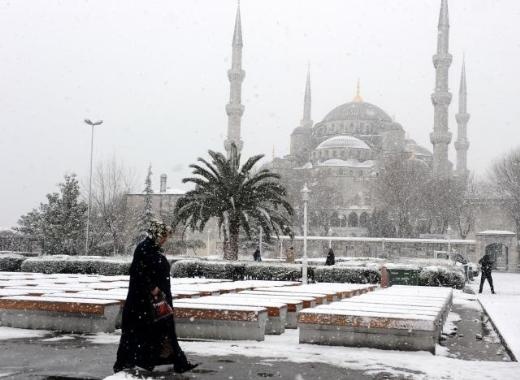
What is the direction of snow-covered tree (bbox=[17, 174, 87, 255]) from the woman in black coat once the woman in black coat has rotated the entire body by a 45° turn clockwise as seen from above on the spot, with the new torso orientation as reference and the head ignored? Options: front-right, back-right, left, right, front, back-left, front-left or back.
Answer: back-left

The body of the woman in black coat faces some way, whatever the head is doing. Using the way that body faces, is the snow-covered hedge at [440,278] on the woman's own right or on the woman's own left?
on the woman's own left

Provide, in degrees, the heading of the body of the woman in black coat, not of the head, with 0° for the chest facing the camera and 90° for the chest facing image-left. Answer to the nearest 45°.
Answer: approximately 270°

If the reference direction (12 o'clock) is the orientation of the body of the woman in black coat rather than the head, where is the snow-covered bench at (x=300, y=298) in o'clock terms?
The snow-covered bench is roughly at 10 o'clock from the woman in black coat.

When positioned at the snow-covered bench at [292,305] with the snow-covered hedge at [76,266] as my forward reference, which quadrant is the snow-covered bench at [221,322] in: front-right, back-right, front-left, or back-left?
back-left

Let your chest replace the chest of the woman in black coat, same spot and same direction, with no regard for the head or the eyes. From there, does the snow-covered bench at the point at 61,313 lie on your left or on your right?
on your left

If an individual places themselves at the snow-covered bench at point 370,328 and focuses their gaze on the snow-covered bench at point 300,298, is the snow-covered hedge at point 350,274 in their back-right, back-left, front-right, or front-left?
front-right

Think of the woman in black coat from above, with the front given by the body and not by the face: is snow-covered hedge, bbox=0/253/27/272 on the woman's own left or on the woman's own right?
on the woman's own left

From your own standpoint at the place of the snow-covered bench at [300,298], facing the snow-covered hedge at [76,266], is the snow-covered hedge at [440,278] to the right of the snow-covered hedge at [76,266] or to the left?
right

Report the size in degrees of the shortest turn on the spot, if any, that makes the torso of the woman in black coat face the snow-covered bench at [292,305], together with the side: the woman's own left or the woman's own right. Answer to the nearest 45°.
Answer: approximately 45° to the woman's own left

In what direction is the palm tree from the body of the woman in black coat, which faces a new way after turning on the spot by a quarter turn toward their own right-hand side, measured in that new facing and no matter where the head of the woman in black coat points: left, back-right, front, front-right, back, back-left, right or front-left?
back

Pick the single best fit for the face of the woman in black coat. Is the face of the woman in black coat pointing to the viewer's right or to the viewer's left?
to the viewer's right

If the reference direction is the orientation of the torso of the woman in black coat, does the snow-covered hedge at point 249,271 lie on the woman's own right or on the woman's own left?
on the woman's own left

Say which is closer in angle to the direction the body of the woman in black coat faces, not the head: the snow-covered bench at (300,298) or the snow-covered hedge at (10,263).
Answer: the snow-covered bench

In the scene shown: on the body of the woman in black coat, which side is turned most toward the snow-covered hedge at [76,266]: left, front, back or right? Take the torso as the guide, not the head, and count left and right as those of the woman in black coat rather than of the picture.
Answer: left
